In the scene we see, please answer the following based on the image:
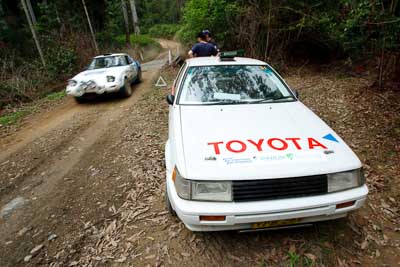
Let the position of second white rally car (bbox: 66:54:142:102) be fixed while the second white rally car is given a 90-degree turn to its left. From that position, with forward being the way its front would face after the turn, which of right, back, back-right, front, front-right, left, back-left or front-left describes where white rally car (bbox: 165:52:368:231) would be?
front-right

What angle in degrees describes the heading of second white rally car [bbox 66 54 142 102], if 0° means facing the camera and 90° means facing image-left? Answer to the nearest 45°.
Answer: approximately 45°

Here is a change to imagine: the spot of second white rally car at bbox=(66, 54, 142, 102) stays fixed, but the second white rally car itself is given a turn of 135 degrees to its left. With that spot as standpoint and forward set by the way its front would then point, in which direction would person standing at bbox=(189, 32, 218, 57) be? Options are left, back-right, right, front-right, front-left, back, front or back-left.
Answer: front-right
